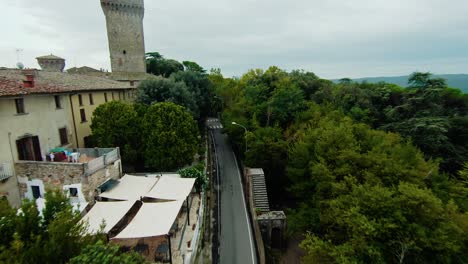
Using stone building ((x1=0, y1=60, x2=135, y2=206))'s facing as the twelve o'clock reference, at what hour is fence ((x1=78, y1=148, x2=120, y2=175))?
The fence is roughly at 12 o'clock from the stone building.

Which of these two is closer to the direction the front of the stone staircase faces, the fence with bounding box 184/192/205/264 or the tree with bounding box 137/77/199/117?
the fence

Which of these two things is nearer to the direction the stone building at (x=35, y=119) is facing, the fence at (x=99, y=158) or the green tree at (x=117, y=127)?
the fence

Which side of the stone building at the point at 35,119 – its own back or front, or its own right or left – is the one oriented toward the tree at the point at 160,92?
left

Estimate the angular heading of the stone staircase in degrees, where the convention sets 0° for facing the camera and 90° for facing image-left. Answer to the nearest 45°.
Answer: approximately 0°

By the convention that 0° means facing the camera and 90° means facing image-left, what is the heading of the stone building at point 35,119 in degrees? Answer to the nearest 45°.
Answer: approximately 315°

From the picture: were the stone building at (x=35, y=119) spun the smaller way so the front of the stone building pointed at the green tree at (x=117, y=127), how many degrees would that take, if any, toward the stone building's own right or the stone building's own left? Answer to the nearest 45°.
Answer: approximately 45° to the stone building's own left

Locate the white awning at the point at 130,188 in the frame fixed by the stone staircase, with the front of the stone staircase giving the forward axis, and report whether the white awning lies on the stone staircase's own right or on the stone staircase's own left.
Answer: on the stone staircase's own right

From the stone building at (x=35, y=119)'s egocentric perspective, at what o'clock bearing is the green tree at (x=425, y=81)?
The green tree is roughly at 11 o'clock from the stone building.

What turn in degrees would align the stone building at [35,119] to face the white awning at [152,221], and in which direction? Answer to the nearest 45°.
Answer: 0° — it already faces it

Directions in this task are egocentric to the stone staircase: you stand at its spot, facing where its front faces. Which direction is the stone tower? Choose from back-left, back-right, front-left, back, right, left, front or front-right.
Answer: back-right

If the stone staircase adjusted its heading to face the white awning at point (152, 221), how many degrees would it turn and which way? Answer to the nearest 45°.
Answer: approximately 45° to its right

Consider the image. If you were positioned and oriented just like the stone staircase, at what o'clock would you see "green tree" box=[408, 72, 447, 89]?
The green tree is roughly at 8 o'clock from the stone staircase.

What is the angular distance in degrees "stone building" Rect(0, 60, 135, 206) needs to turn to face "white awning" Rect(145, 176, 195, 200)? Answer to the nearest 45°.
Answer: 0° — it already faces it
